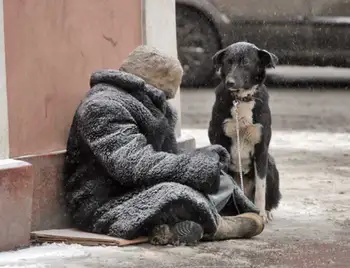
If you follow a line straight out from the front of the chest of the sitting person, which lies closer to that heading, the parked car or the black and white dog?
the black and white dog

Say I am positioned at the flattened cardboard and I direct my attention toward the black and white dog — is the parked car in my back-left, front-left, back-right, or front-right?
front-left

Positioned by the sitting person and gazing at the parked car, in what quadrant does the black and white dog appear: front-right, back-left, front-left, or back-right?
front-right

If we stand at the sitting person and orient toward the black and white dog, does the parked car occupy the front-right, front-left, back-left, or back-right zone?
front-left

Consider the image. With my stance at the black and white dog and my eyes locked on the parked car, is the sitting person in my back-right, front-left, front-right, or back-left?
back-left

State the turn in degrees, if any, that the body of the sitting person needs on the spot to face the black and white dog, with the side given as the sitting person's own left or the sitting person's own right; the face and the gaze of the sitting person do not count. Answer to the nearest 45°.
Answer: approximately 45° to the sitting person's own left

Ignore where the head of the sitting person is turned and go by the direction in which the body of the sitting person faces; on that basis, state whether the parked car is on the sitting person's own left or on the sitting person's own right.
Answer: on the sitting person's own left

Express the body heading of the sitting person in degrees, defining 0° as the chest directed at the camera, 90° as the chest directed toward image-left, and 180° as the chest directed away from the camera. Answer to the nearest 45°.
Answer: approximately 270°
